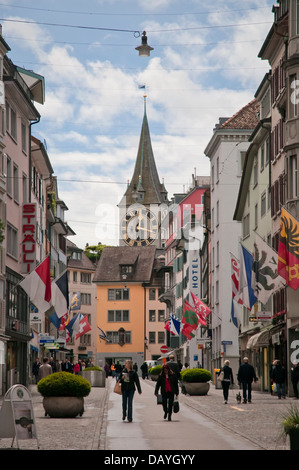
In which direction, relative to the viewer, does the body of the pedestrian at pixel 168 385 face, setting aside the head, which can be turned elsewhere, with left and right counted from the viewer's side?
facing the viewer

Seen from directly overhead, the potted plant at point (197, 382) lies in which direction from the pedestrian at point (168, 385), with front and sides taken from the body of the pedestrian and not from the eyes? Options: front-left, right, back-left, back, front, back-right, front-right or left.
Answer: back

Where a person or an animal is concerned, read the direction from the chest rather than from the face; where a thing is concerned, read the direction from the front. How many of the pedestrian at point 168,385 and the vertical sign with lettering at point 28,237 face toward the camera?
2

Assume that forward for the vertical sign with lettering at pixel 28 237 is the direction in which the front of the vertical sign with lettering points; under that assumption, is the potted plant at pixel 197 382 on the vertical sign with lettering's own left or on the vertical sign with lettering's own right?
on the vertical sign with lettering's own left

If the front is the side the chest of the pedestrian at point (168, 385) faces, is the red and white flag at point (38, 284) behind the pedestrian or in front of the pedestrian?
behind

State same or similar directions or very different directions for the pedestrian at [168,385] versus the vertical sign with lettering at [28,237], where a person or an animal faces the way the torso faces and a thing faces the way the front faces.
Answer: same or similar directions
